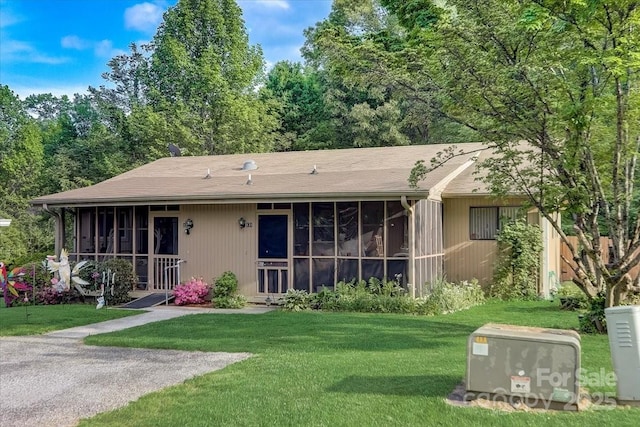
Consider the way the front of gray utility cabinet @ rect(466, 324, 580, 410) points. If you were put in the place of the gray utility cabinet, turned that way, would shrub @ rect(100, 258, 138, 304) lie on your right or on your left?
on your right

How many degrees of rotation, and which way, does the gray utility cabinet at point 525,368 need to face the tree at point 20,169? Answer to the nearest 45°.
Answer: approximately 135° to its right

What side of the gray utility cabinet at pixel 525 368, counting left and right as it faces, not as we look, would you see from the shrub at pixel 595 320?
back

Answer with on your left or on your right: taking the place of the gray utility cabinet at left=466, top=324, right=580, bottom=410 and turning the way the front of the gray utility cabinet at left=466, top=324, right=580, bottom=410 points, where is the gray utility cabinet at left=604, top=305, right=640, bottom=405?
on your left

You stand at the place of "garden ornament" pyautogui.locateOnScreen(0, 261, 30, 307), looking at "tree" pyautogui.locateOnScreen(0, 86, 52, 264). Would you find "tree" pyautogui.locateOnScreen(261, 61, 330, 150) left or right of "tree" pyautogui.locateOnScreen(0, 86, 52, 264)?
right

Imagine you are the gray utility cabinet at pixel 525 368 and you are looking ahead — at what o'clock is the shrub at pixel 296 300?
The shrub is roughly at 5 o'clock from the gray utility cabinet.

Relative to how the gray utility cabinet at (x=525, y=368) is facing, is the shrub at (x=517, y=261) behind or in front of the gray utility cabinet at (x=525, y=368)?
behind

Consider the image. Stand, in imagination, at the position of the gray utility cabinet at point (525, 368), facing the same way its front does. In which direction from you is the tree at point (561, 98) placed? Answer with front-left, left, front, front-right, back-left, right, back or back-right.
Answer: back

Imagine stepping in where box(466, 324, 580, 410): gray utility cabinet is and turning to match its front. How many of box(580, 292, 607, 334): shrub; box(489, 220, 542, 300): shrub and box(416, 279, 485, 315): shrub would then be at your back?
3

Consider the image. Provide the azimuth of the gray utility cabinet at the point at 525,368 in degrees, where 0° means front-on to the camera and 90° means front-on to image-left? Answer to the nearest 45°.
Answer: approximately 0°

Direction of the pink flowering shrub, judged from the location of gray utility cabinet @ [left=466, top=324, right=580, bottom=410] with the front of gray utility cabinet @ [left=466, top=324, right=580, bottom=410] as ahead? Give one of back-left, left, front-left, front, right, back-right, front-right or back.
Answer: back-right

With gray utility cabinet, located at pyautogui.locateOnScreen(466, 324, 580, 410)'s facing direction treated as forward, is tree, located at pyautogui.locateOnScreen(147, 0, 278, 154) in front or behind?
behind
